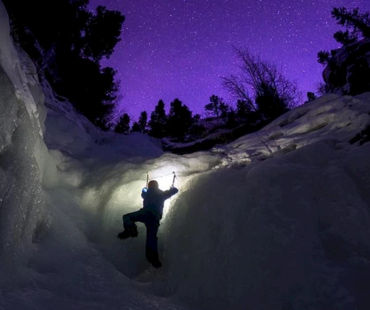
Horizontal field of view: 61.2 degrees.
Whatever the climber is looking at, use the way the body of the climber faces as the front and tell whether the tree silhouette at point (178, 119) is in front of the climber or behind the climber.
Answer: in front

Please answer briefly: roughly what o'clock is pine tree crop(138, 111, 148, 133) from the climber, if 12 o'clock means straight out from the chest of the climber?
The pine tree is roughly at 12 o'clock from the climber.

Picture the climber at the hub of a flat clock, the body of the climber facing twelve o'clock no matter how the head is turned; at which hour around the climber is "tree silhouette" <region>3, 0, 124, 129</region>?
The tree silhouette is roughly at 11 o'clock from the climber.

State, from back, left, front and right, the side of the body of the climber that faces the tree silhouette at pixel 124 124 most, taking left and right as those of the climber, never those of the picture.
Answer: front

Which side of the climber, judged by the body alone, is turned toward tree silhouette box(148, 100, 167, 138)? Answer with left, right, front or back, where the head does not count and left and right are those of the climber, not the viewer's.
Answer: front

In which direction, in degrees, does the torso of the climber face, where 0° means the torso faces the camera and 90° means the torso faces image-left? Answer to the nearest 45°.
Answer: approximately 180°

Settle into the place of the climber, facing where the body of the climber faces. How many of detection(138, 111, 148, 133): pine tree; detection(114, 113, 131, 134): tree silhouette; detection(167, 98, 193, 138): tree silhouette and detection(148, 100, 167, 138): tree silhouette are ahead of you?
4

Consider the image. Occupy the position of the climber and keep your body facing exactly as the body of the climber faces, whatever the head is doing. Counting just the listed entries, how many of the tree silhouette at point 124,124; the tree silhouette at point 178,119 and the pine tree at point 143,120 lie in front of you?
3
